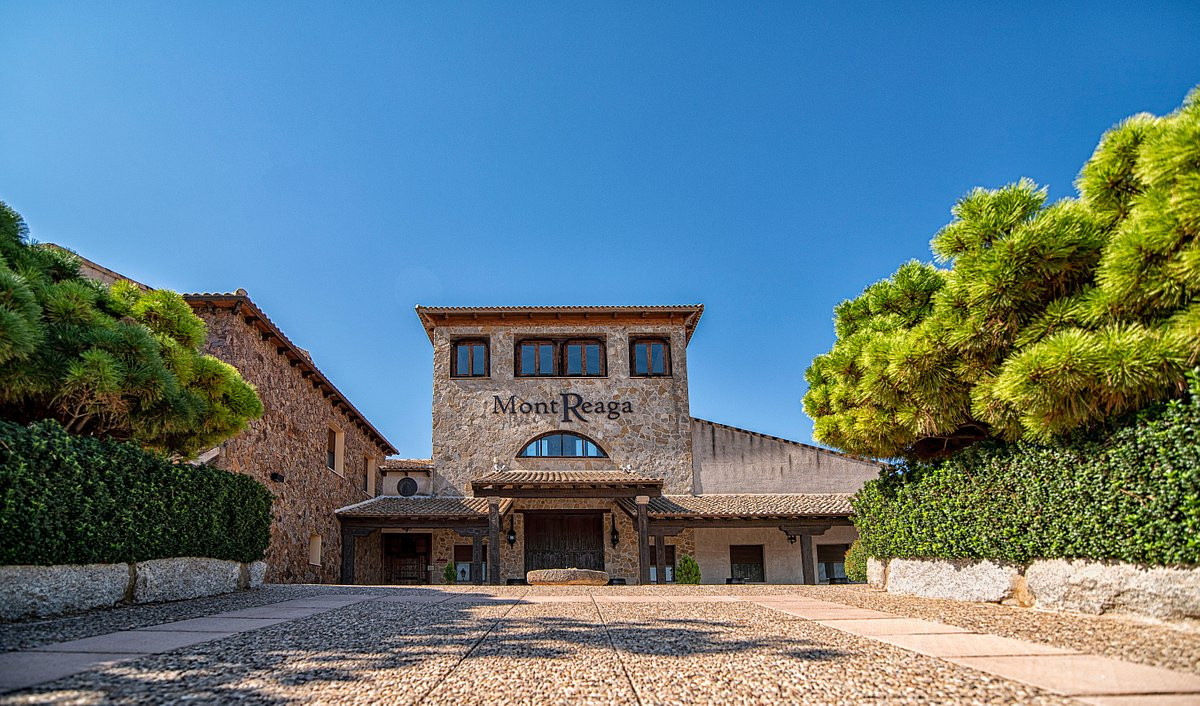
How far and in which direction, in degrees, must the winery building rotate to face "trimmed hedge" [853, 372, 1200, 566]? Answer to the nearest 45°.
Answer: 0° — it already faces it

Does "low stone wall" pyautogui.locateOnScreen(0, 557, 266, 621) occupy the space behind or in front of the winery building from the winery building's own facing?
in front

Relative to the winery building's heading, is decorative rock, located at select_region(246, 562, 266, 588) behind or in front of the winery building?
in front

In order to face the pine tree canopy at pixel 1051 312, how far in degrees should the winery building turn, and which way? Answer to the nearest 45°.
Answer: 0° — it already faces it

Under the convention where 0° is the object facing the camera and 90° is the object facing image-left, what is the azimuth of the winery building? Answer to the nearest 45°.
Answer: approximately 0°

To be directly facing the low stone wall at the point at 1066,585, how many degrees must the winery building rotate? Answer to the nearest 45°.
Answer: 0° — it already faces it

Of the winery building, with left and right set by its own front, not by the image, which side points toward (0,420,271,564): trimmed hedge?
front

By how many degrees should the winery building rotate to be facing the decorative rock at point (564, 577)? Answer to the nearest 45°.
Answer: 0° — it already faces it

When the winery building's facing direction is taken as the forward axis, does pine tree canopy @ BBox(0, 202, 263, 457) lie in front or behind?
in front
